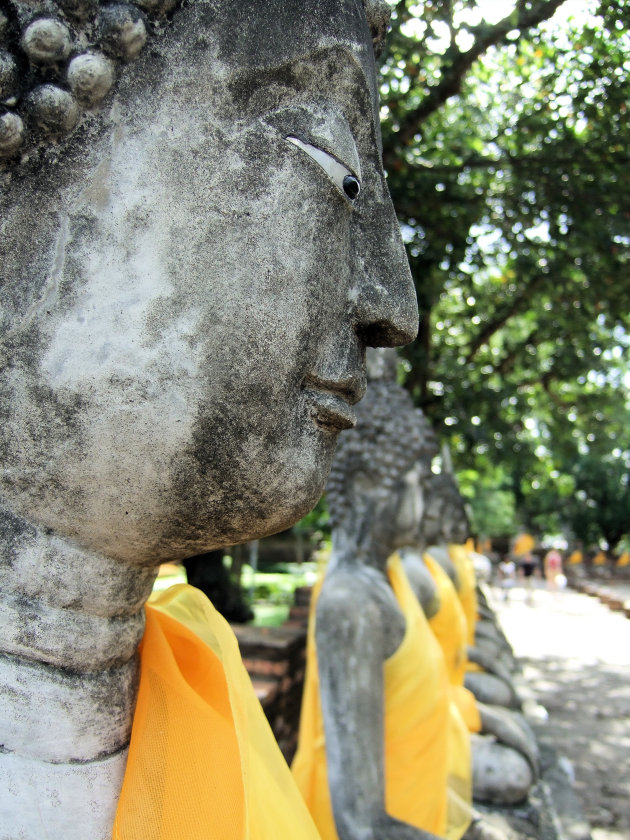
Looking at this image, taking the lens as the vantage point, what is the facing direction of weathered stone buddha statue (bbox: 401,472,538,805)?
facing to the right of the viewer

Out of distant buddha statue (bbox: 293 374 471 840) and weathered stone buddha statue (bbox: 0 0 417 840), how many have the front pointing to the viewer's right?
2

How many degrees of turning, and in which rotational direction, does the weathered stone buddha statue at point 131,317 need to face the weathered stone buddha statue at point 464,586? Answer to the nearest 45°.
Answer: approximately 45° to its left

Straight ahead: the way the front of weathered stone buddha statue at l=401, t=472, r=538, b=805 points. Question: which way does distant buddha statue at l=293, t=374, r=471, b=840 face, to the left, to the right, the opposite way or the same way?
the same way

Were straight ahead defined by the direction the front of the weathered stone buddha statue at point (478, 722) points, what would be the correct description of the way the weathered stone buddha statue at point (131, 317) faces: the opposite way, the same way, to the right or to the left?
the same way

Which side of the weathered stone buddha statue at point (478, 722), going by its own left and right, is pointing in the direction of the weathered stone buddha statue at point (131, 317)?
right

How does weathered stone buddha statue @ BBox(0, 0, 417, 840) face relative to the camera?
to the viewer's right

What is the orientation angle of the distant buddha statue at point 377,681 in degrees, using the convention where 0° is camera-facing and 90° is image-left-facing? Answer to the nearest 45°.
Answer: approximately 270°

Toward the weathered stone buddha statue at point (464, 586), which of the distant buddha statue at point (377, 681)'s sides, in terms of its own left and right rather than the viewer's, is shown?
left

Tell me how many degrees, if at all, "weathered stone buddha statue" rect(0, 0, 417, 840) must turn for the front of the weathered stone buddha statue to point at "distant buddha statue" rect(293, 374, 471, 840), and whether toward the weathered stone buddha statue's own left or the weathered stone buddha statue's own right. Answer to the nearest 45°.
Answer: approximately 45° to the weathered stone buddha statue's own left

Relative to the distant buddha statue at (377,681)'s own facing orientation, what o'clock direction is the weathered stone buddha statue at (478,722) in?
The weathered stone buddha statue is roughly at 10 o'clock from the distant buddha statue.

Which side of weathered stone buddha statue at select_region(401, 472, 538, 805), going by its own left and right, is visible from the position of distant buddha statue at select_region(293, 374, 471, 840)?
right

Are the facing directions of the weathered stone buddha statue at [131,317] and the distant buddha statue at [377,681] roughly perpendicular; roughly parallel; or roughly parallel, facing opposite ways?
roughly parallel
